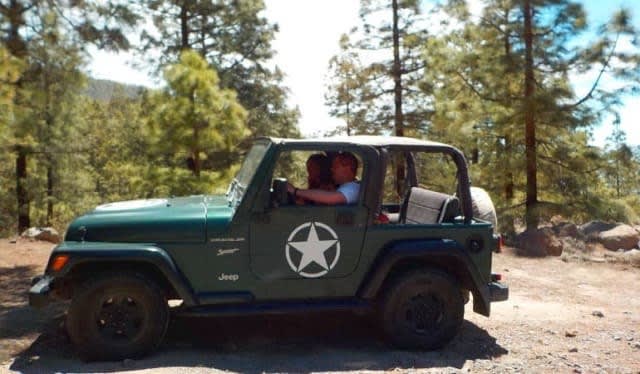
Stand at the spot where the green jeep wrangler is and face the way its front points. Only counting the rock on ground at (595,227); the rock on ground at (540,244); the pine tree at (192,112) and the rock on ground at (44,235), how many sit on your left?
0

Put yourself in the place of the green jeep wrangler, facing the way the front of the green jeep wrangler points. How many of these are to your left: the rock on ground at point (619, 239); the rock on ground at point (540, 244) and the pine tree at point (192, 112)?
0

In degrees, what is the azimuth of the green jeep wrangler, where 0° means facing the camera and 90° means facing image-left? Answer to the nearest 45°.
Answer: approximately 90°

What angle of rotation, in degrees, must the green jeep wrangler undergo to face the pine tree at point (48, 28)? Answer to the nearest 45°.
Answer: approximately 45° to its right

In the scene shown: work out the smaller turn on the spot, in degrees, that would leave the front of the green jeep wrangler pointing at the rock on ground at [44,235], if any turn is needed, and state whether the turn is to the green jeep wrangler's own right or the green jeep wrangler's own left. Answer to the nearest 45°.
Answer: approximately 45° to the green jeep wrangler's own right

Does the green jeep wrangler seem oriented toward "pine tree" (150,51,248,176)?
no

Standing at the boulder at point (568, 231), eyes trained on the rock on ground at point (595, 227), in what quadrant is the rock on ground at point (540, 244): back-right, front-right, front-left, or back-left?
back-right

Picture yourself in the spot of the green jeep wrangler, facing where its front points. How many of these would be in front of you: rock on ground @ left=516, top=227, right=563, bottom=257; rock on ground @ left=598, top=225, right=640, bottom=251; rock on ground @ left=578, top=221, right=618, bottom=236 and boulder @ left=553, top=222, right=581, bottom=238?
0

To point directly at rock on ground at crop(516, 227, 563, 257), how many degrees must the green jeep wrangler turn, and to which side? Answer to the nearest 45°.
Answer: approximately 135° to its right

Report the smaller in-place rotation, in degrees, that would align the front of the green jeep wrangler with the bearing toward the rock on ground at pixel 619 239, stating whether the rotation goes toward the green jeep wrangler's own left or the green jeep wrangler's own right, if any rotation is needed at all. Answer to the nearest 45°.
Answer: approximately 135° to the green jeep wrangler's own right

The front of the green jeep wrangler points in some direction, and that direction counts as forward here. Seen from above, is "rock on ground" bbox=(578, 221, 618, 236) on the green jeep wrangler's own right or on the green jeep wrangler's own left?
on the green jeep wrangler's own right

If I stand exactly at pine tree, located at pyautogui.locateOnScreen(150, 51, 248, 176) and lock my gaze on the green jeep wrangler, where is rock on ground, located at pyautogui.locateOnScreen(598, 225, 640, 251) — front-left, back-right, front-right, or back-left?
front-left

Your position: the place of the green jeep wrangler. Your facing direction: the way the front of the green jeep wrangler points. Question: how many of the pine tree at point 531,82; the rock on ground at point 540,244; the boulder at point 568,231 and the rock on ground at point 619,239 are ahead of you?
0
